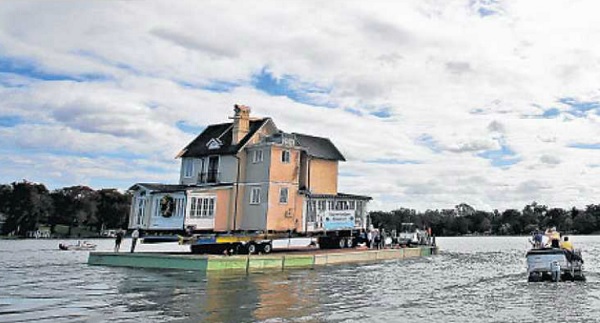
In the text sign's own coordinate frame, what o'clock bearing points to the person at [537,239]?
The person is roughly at 10 o'clock from the text sign.

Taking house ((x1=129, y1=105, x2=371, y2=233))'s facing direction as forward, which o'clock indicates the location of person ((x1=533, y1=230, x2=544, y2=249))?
The person is roughly at 8 o'clock from the house.

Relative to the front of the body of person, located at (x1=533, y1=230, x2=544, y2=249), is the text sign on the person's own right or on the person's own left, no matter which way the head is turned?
on the person's own left

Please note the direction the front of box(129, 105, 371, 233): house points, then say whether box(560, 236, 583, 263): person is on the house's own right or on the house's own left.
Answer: on the house's own left

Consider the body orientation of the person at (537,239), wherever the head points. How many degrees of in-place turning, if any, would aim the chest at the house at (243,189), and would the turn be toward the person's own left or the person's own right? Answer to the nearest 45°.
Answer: approximately 90° to the person's own left

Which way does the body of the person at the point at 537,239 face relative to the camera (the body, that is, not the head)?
away from the camera

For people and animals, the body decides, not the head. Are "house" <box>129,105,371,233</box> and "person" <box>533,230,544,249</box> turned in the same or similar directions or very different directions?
very different directions

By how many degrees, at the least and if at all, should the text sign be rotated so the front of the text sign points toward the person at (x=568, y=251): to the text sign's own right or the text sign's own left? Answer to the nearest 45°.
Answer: approximately 45° to the text sign's own left

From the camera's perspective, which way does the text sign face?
toward the camera

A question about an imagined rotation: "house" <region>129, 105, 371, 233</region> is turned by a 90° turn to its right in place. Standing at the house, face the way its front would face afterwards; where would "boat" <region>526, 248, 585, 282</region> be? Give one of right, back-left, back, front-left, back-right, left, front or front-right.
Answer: back

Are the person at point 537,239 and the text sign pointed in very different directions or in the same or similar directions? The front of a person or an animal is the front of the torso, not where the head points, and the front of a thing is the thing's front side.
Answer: very different directions
